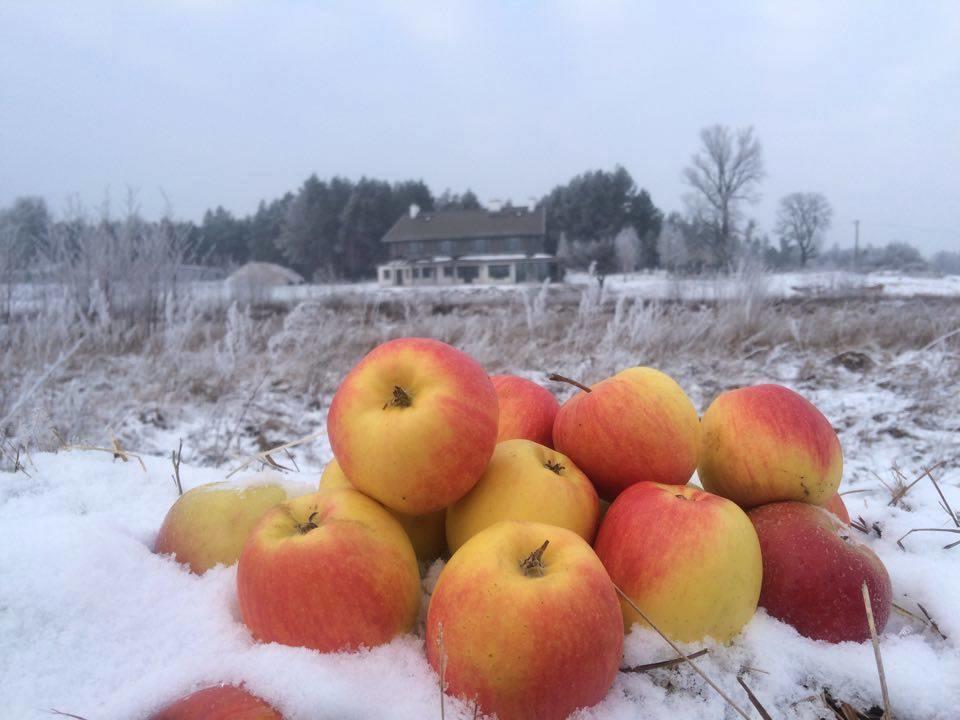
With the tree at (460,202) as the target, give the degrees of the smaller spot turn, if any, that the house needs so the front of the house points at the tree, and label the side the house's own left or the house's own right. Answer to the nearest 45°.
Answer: approximately 180°

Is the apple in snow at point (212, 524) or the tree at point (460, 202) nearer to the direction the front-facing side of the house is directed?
the apple in snow

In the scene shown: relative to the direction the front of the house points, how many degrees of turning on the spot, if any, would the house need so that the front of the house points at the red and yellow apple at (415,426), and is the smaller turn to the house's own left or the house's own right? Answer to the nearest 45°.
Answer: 0° — it already faces it

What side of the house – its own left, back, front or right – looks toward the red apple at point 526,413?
front

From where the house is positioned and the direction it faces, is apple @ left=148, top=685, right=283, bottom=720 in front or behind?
in front

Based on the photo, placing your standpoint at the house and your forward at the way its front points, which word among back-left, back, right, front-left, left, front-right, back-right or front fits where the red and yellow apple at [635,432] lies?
front

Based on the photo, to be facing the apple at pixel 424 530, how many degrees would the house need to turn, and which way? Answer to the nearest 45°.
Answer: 0° — it already faces it

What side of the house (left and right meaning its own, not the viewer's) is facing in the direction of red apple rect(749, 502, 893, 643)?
front

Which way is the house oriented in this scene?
toward the camera

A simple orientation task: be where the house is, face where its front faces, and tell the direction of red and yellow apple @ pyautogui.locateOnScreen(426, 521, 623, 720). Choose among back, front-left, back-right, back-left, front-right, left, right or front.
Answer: front

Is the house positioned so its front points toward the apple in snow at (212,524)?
yes

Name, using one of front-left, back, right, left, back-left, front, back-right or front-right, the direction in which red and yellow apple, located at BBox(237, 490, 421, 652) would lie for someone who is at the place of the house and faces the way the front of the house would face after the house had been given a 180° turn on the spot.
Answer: back

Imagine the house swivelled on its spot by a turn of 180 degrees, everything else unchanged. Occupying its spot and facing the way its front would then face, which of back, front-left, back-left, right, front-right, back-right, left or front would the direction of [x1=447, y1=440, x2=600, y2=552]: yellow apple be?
back

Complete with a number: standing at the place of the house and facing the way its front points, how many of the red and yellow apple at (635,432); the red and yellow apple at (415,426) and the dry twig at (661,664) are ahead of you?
3

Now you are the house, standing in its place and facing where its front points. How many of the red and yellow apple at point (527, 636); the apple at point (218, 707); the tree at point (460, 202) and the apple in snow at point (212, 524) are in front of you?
3

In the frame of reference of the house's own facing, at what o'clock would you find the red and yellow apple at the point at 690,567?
The red and yellow apple is roughly at 12 o'clock from the house.
